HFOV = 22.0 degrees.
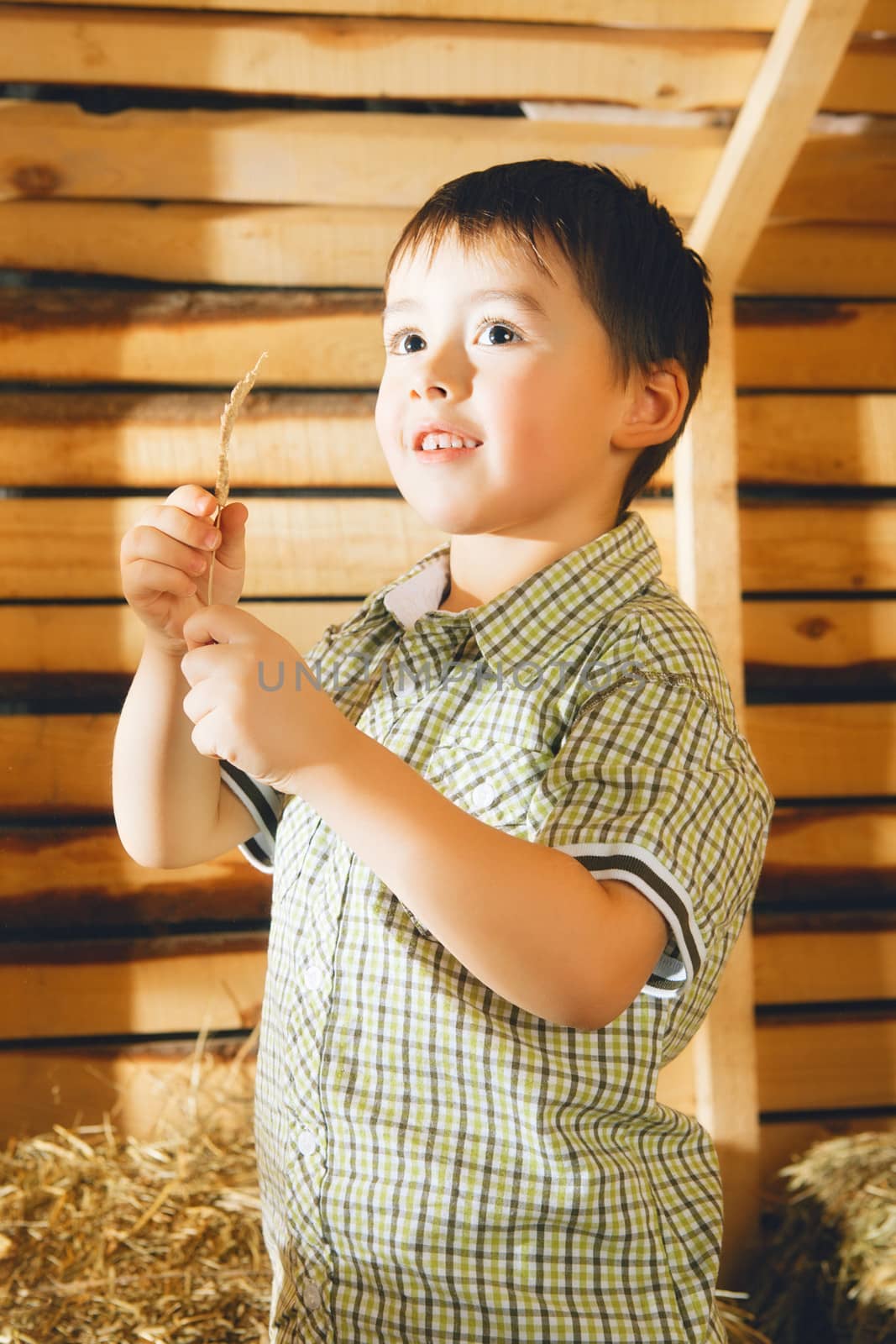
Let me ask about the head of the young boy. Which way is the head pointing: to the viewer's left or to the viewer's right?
to the viewer's left

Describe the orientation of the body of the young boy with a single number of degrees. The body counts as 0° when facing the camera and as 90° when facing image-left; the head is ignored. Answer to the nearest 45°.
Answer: approximately 45°

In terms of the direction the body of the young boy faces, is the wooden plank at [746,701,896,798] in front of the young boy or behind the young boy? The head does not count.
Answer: behind
